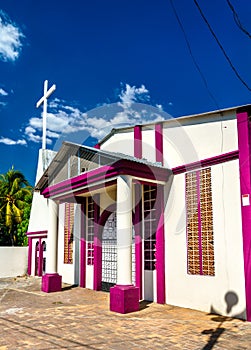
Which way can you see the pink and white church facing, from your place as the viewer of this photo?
facing the viewer and to the left of the viewer

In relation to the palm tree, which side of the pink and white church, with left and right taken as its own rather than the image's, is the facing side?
right

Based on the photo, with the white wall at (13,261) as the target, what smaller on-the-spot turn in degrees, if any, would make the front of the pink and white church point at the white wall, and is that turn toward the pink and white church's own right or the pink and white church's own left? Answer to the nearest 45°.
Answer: approximately 90° to the pink and white church's own right
